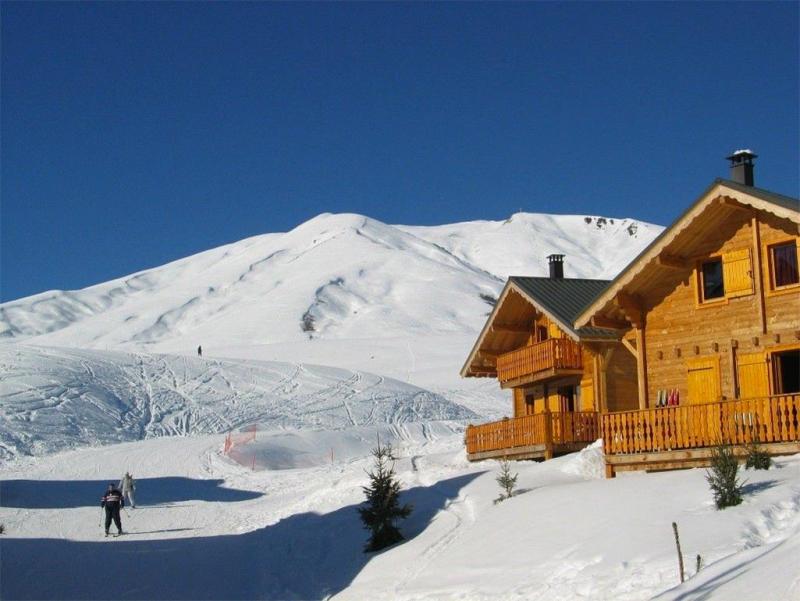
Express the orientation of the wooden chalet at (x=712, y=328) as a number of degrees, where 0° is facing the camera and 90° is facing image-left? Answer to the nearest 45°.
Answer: approximately 45°

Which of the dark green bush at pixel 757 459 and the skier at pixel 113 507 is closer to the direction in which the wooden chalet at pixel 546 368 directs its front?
the skier

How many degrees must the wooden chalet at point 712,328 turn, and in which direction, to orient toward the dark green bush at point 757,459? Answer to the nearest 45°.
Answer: approximately 45° to its left

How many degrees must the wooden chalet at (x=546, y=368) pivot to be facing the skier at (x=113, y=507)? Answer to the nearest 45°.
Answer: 0° — it already faces them

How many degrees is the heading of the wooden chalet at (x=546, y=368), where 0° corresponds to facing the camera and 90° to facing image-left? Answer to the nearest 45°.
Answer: approximately 45°

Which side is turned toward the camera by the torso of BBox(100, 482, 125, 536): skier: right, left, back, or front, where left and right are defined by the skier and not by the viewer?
front

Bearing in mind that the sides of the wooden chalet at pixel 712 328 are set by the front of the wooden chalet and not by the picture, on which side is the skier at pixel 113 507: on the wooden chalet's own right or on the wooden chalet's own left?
on the wooden chalet's own right

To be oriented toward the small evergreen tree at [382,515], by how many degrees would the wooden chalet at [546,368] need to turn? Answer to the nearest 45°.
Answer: approximately 45° to its left

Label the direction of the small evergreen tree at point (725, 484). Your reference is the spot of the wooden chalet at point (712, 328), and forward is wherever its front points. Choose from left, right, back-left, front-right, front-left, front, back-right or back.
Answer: front-left
